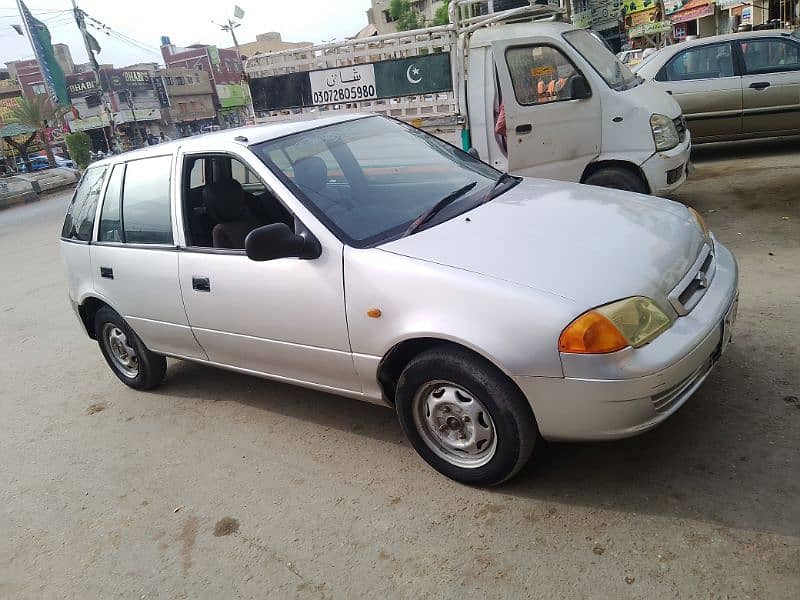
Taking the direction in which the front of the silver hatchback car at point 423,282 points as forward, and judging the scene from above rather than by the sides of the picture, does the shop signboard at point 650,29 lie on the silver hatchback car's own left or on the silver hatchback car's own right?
on the silver hatchback car's own left

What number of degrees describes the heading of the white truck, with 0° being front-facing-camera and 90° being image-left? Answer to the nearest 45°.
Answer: approximately 315°

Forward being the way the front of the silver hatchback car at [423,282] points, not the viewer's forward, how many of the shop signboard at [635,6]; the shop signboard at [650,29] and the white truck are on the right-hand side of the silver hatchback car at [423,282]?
0

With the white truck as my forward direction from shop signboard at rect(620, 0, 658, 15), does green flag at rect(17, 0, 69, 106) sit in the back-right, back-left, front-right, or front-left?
front-right

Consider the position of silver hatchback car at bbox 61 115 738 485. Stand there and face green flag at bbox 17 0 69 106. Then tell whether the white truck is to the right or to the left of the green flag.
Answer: right

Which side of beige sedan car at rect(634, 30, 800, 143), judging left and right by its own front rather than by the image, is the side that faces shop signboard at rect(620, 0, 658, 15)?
left

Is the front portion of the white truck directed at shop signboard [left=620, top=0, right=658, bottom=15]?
no

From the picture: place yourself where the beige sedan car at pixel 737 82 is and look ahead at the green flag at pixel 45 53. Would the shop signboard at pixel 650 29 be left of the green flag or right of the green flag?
right

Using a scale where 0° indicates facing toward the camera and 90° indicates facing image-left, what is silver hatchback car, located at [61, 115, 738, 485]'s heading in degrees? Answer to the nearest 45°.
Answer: approximately 315°

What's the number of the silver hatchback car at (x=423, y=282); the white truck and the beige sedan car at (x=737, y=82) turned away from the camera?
0

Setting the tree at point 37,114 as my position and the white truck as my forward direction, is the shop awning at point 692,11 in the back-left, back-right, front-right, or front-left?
front-left

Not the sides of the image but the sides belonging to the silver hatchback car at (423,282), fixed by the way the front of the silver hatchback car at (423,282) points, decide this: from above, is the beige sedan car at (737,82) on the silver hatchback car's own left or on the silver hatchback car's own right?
on the silver hatchback car's own left

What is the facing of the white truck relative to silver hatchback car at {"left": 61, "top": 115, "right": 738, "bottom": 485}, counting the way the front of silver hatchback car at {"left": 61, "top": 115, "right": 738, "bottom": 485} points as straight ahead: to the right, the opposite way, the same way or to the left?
the same way
